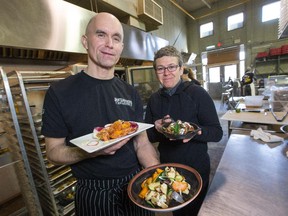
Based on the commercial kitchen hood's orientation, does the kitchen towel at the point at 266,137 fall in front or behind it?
in front

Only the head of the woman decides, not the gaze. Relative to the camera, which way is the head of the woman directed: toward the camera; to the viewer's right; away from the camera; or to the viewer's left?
toward the camera

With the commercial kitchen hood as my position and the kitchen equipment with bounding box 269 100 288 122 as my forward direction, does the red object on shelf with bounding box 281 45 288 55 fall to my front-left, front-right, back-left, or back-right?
front-left

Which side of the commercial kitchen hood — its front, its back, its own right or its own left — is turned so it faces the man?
front

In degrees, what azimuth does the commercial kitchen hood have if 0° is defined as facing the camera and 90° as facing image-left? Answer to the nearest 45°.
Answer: approximately 315°

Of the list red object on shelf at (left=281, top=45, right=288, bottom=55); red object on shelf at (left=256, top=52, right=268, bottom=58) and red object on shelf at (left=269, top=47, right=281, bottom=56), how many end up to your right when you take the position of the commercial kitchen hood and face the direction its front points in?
0

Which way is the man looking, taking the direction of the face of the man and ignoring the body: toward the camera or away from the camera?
toward the camera

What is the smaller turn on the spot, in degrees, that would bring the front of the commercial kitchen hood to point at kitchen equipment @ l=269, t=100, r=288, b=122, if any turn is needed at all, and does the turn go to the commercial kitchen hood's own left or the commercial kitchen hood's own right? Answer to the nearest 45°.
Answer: approximately 45° to the commercial kitchen hood's own left

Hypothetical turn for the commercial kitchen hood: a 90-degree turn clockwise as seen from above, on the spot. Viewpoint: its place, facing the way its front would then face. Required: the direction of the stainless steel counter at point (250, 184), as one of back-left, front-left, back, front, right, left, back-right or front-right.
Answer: left

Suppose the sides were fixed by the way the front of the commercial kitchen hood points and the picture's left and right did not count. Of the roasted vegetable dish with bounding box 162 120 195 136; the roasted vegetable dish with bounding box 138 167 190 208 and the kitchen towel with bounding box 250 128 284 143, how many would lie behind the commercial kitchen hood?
0
